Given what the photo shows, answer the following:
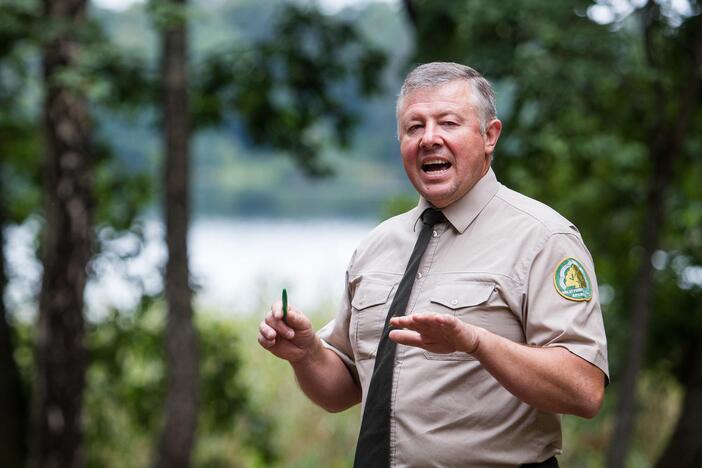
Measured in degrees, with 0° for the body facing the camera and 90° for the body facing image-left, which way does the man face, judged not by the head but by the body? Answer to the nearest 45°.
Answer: approximately 45°

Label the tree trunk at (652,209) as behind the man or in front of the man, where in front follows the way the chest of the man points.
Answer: behind

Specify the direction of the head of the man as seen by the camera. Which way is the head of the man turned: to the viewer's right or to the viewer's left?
to the viewer's left

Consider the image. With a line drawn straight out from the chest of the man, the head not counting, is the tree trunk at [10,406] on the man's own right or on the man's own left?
on the man's own right

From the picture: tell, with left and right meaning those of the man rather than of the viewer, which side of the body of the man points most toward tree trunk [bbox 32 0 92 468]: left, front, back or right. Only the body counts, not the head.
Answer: right

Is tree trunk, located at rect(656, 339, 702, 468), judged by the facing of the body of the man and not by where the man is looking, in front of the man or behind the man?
behind
